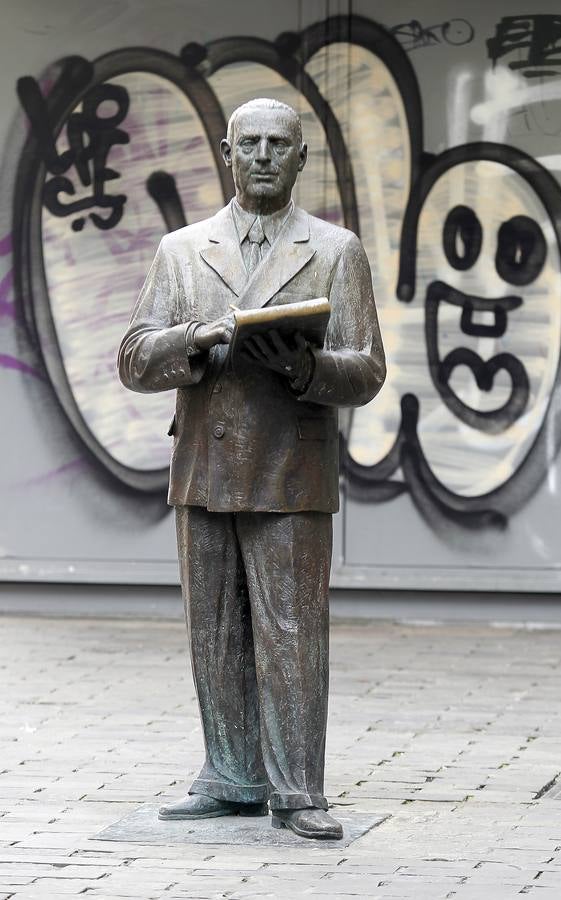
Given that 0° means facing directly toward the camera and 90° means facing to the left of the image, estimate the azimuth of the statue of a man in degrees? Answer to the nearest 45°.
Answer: approximately 0°
